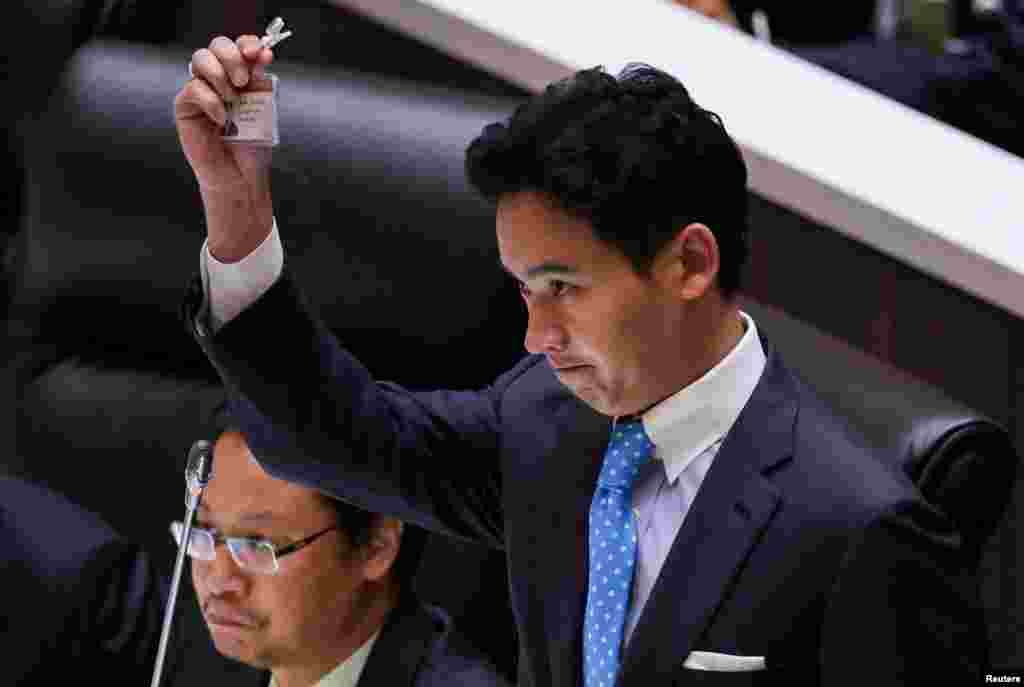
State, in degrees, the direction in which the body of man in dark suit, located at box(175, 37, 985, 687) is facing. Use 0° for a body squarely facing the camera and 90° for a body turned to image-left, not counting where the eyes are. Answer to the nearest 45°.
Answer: approximately 45°

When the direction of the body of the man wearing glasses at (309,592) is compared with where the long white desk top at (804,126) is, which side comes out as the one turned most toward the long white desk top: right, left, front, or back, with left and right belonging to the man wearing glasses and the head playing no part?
back
